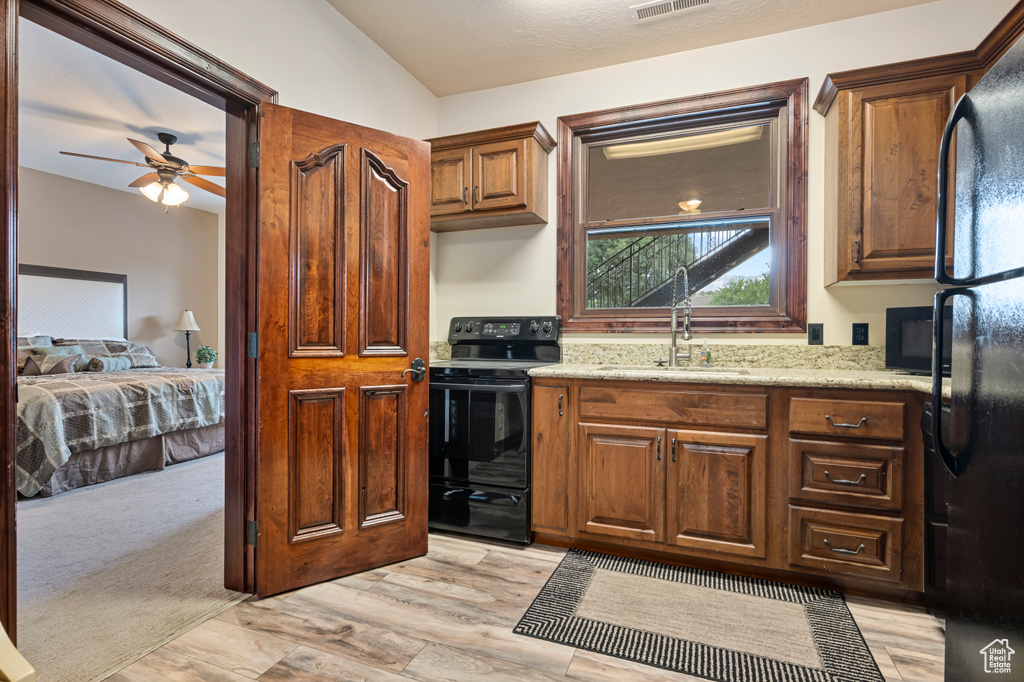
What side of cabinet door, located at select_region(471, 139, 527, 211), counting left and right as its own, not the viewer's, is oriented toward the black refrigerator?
left

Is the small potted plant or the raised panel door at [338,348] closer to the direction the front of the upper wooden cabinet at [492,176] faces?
the raised panel door

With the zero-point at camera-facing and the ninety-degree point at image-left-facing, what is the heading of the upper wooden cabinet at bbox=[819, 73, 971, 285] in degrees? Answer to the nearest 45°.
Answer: approximately 0°

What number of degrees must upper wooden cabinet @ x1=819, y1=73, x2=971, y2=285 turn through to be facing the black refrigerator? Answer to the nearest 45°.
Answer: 0° — it already faces it
